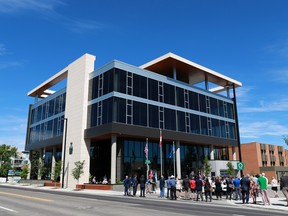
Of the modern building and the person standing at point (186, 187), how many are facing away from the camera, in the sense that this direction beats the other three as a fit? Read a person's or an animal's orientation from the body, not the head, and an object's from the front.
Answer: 1

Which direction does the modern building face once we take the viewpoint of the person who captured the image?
facing the viewer and to the right of the viewer

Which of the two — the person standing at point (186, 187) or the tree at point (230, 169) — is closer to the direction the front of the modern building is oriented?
the person standing

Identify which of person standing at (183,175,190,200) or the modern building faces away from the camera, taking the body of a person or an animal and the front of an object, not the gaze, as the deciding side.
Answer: the person standing

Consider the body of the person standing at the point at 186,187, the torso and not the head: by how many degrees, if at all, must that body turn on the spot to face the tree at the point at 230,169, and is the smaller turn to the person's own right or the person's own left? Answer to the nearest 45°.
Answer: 0° — they already face it

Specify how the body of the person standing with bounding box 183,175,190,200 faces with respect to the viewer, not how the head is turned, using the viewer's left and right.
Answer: facing away from the viewer

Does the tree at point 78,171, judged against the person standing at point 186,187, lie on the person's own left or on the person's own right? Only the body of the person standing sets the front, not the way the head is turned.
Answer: on the person's own left

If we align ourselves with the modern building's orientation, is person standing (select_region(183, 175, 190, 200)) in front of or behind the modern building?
in front
